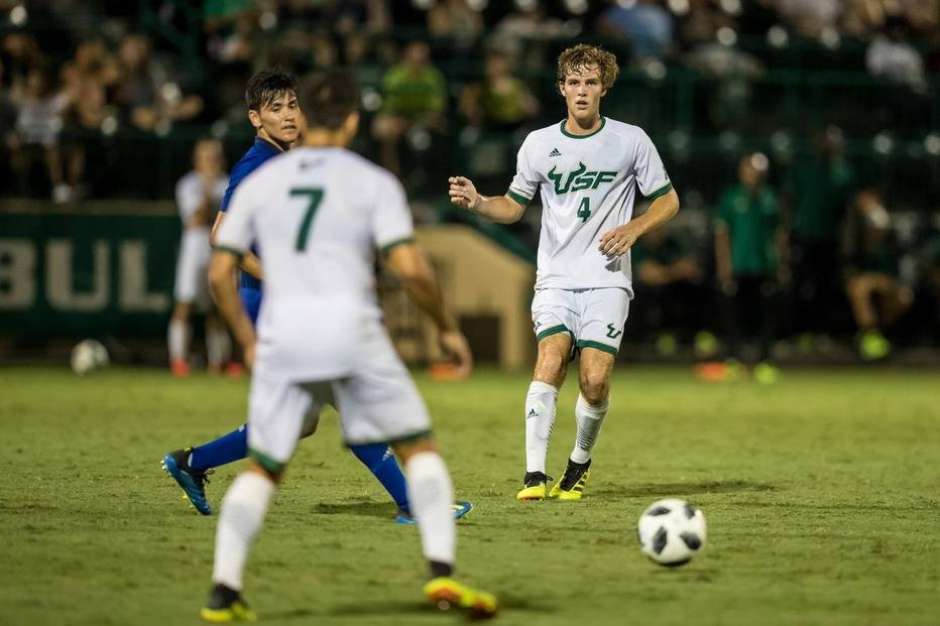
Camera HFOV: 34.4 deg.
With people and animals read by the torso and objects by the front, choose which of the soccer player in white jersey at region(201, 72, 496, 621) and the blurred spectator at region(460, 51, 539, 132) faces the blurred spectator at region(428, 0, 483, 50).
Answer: the soccer player in white jersey

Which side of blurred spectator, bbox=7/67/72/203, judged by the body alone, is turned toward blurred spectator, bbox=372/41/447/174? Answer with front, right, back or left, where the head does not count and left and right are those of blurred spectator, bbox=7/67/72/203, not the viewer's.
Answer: left

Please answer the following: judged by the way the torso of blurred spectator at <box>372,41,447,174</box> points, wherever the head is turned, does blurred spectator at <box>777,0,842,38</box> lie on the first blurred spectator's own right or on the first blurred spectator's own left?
on the first blurred spectator's own left

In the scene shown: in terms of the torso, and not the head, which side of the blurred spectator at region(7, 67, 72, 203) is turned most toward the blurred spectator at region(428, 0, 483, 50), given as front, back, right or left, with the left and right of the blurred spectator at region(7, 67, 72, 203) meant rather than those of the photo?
left

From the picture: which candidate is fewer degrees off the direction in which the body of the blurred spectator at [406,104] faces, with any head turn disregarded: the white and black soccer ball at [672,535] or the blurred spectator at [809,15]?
the white and black soccer ball

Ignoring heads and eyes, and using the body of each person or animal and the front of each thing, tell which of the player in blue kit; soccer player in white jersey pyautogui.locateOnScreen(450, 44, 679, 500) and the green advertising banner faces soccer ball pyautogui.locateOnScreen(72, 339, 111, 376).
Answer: the green advertising banner
